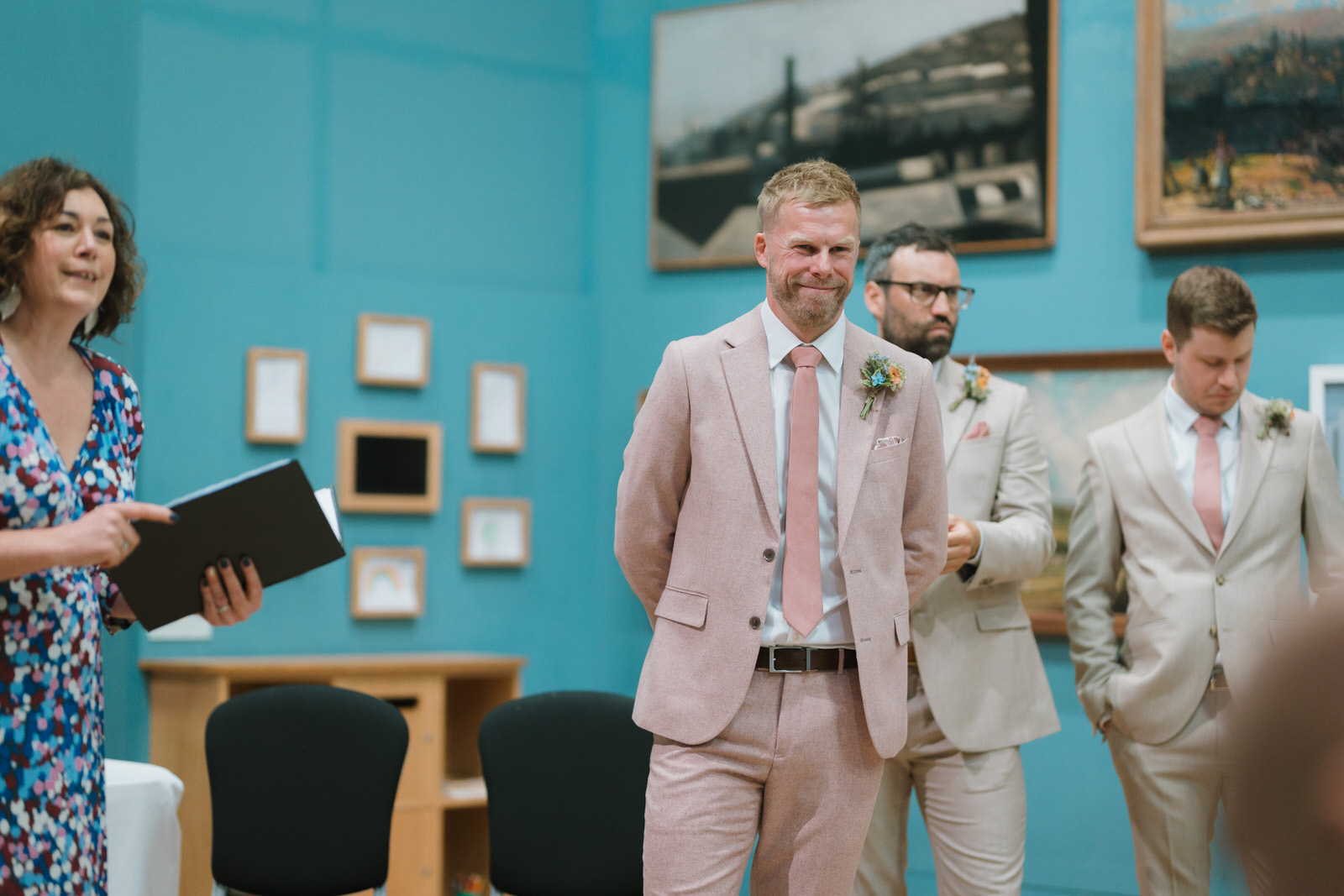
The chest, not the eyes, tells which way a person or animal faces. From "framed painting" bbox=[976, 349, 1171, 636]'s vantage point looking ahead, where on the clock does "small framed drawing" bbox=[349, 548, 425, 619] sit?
The small framed drawing is roughly at 3 o'clock from the framed painting.

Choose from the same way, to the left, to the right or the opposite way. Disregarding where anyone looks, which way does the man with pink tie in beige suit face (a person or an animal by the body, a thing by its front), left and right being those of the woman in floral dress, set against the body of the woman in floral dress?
to the right

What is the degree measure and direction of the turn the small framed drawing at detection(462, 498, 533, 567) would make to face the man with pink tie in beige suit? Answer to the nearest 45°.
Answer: approximately 45° to its left

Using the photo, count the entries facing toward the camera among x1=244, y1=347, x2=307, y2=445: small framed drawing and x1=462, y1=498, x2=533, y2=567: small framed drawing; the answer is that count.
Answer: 2

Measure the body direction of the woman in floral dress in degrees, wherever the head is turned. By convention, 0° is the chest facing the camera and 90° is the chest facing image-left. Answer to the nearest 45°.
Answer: approximately 315°

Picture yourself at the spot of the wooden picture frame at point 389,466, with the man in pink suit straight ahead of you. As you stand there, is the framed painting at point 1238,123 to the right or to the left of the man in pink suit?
left

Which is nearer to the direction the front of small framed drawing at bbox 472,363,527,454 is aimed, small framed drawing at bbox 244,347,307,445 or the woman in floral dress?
the woman in floral dress

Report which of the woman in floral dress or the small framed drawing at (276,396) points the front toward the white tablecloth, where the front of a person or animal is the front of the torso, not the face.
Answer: the small framed drawing

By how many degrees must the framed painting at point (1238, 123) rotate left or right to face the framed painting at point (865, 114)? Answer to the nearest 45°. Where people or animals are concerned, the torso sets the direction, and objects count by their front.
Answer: approximately 90° to its right
